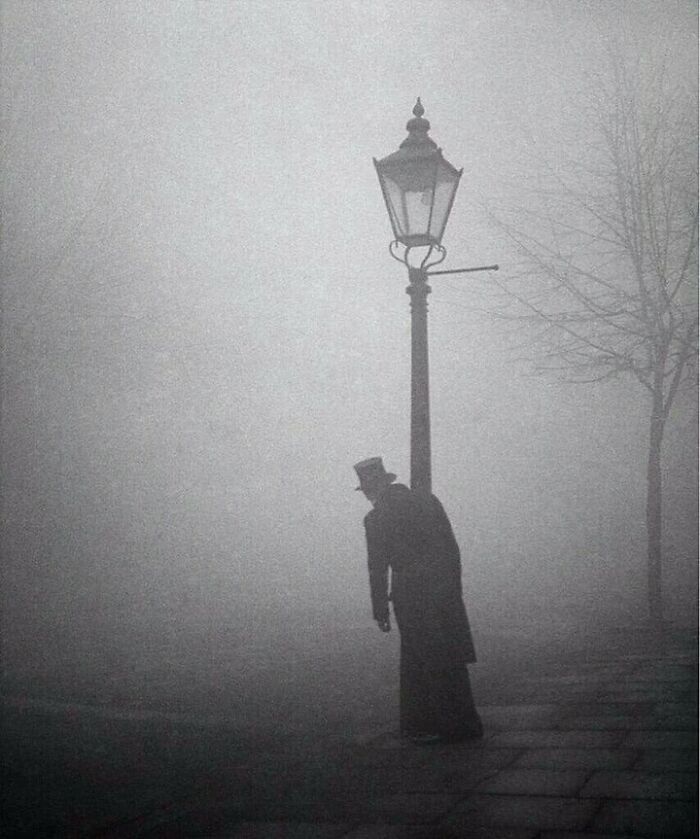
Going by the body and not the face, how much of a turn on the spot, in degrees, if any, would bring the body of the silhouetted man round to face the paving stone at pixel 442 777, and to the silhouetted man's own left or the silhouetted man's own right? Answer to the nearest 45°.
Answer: approximately 90° to the silhouetted man's own left

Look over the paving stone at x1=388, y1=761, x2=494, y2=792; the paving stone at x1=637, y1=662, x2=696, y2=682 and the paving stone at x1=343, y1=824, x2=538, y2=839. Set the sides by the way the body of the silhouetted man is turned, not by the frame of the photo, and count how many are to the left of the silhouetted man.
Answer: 2

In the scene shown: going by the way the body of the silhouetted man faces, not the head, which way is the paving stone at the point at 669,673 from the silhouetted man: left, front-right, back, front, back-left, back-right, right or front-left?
back-right

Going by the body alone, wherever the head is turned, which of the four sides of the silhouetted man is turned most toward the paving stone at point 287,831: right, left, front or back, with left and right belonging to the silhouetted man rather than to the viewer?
left

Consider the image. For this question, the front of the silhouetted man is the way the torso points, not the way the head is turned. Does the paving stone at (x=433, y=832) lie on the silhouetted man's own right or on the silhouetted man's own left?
on the silhouetted man's own left

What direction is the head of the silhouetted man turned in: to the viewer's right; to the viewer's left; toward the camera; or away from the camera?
to the viewer's left

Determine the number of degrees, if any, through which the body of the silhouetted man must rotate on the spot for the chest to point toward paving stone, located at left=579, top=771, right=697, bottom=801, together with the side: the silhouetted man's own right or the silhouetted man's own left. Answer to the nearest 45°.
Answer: approximately 135° to the silhouetted man's own left

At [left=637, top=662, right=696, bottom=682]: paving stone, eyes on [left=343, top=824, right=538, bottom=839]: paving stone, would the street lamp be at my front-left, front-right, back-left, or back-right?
front-right

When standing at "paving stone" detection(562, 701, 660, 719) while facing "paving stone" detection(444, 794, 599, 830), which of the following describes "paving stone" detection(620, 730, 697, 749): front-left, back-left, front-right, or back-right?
front-left

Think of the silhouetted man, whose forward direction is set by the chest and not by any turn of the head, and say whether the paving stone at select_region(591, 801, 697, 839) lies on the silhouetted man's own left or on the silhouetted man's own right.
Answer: on the silhouetted man's own left

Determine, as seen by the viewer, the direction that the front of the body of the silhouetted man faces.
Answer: to the viewer's left
